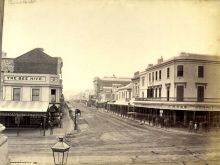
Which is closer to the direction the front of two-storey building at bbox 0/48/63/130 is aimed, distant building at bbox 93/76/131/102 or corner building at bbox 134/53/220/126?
the corner building

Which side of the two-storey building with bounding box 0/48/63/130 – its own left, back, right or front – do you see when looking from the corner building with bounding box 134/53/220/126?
left

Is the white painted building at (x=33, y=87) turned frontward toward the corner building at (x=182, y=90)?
no

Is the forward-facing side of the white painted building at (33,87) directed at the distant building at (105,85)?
no

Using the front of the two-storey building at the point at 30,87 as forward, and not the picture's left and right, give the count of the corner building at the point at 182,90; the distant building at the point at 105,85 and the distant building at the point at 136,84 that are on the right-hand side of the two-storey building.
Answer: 0

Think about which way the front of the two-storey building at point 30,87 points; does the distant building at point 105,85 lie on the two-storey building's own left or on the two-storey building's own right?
on the two-storey building's own left

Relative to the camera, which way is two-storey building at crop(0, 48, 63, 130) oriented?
toward the camera

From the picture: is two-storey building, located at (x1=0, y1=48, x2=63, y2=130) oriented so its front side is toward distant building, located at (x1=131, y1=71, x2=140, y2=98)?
no

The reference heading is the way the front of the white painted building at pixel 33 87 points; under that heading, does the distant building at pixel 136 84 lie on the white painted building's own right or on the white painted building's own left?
on the white painted building's own left
